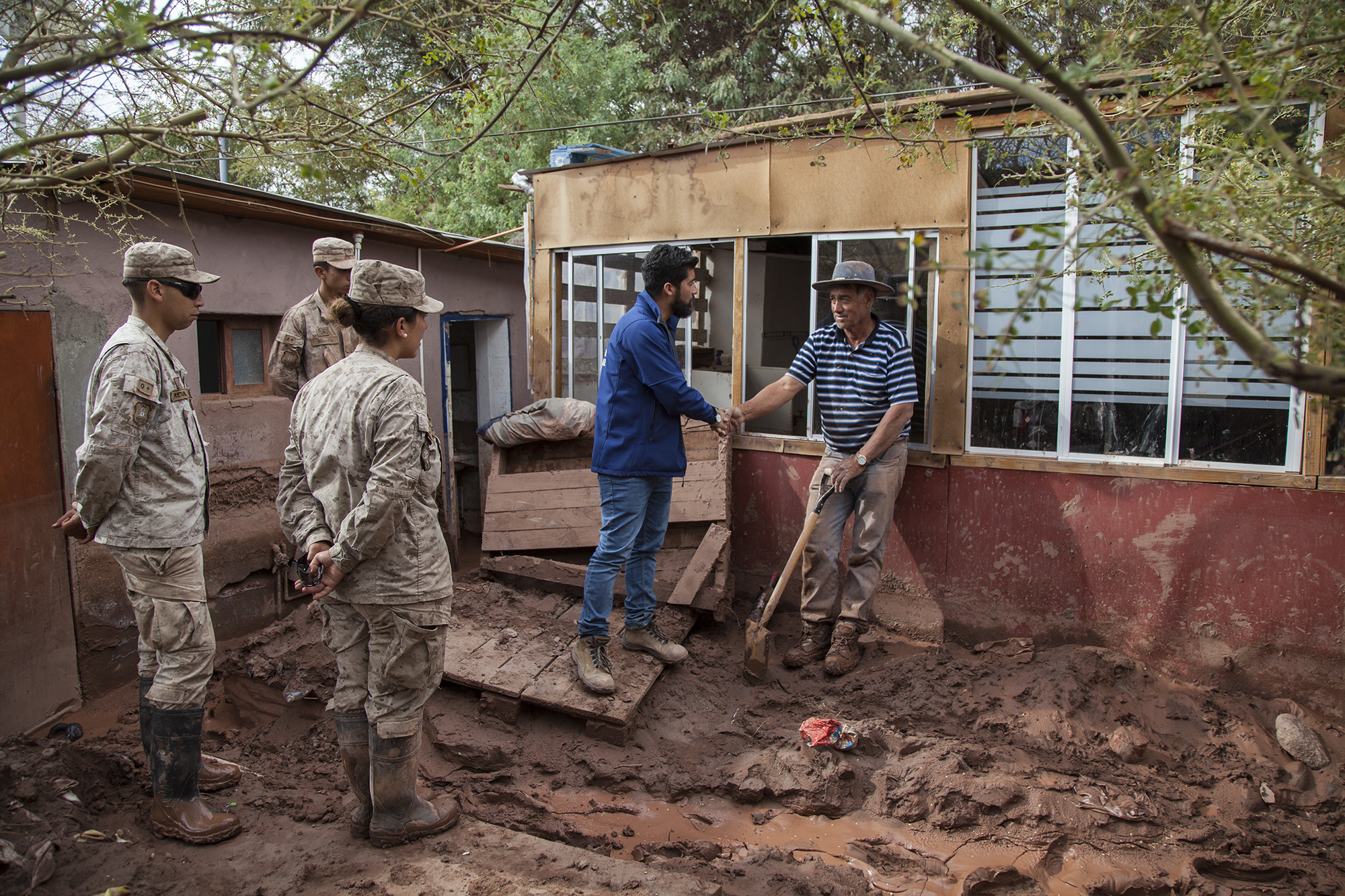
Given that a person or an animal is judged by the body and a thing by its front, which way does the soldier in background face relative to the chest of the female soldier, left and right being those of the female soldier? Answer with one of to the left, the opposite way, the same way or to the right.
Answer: to the right

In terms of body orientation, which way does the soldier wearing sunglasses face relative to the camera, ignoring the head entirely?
to the viewer's right

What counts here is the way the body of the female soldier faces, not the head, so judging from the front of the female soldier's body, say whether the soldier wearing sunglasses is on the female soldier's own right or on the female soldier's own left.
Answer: on the female soldier's own left

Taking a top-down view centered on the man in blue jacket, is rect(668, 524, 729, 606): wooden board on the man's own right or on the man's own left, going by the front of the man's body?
on the man's own left

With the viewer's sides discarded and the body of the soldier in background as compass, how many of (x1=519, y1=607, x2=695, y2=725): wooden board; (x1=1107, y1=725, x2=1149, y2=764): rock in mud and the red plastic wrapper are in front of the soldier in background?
3

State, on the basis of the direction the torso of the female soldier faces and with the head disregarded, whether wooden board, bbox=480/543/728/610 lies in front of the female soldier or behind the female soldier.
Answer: in front

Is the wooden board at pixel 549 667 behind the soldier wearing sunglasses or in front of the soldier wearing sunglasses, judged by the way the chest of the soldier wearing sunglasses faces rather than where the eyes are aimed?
in front

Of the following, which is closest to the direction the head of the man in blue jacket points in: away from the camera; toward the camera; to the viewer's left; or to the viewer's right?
to the viewer's right

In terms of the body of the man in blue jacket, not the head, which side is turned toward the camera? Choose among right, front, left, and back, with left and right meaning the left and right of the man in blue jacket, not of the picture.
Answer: right

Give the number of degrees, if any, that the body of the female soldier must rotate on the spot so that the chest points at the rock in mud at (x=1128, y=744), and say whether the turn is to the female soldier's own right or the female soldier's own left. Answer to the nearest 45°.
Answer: approximately 45° to the female soldier's own right

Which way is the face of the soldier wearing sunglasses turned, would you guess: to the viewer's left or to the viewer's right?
to the viewer's right

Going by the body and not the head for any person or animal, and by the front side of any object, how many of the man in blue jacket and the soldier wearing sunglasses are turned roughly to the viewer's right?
2

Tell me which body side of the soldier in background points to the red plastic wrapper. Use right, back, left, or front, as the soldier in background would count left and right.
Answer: front

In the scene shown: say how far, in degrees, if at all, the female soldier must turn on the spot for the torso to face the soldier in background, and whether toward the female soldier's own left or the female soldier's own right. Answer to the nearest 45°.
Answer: approximately 45° to the female soldier's own left

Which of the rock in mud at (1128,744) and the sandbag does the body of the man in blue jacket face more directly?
the rock in mud
